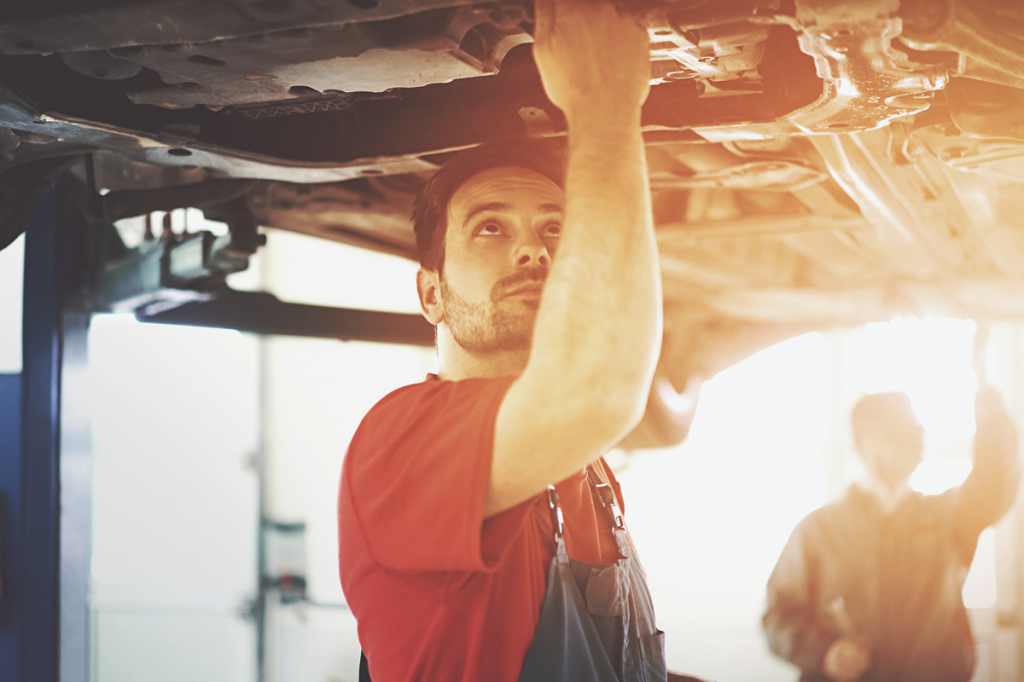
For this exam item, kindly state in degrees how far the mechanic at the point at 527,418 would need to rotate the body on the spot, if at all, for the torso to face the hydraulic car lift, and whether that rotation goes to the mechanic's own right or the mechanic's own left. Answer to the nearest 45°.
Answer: approximately 180°

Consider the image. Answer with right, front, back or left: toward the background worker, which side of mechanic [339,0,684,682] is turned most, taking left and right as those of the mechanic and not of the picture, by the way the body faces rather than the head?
left

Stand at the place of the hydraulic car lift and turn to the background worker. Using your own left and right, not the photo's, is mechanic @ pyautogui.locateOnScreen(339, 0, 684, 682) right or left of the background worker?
right

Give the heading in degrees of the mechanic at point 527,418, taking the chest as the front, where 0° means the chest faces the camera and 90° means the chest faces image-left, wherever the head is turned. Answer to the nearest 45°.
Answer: approximately 315°
